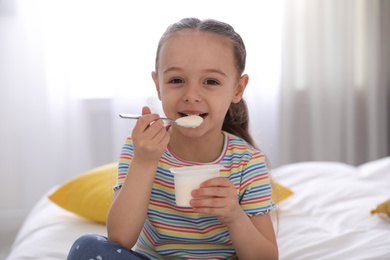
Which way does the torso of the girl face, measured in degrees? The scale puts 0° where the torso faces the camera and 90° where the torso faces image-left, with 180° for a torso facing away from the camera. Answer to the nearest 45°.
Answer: approximately 0°

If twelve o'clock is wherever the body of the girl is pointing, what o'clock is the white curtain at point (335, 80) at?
The white curtain is roughly at 7 o'clock from the girl.

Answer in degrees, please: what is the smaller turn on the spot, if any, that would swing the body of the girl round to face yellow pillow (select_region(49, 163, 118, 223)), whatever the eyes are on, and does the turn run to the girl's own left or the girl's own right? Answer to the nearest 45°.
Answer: approximately 135° to the girl's own right
